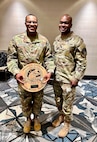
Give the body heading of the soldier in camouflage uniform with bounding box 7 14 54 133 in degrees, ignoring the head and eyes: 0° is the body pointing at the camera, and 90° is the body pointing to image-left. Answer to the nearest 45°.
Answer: approximately 0°

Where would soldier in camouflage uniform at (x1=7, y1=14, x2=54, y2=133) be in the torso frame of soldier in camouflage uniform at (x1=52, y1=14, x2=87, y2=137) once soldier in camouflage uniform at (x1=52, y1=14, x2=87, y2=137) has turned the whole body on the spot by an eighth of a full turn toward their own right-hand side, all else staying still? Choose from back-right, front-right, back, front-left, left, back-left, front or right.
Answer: front
